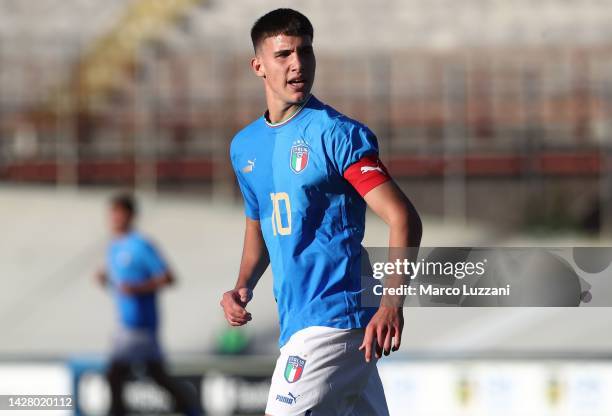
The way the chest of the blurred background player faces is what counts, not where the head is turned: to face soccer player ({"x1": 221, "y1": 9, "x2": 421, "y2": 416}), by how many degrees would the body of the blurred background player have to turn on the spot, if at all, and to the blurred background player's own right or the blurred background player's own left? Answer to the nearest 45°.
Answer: approximately 45° to the blurred background player's own left

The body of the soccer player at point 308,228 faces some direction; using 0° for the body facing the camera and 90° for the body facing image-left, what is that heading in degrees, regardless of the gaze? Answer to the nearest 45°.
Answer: approximately 45°

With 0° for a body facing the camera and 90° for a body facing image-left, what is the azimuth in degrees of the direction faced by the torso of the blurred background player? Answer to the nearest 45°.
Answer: approximately 45°

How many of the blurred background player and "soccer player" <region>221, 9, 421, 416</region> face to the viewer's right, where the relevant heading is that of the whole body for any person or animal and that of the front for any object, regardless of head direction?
0

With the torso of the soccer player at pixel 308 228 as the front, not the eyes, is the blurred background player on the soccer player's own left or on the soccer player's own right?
on the soccer player's own right
